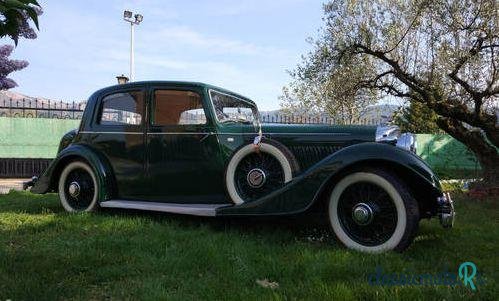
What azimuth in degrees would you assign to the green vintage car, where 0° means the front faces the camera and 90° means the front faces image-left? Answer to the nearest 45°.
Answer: approximately 315°

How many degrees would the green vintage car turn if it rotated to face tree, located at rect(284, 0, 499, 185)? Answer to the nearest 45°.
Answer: approximately 90° to its left

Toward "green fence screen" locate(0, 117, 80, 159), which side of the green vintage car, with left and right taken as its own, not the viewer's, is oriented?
back

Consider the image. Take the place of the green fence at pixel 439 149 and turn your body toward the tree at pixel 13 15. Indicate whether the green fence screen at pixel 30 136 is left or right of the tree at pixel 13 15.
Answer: right

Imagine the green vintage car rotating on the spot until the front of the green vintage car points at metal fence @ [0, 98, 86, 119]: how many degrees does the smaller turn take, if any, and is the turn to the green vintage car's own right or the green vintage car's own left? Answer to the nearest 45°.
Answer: approximately 180°
